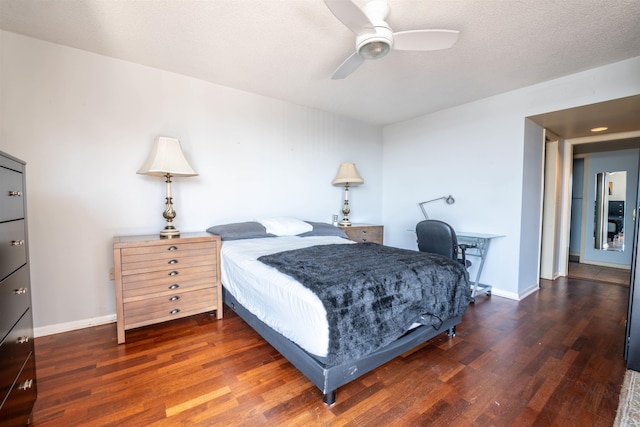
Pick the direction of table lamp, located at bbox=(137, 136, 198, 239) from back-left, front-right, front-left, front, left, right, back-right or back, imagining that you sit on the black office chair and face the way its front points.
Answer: back

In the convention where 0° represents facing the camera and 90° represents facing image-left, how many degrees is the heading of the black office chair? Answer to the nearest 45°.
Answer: approximately 225°

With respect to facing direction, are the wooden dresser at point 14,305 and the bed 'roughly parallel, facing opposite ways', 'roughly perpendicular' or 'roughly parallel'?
roughly perpendicular

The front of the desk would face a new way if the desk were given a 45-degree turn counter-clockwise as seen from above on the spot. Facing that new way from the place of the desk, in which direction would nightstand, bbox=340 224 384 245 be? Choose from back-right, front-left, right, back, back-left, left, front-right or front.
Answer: right

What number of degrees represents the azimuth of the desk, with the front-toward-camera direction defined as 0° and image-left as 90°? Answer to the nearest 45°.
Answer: approximately 45°

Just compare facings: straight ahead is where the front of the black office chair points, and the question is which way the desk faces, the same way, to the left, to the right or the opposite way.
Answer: the opposite way

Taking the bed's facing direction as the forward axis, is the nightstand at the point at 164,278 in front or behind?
behind

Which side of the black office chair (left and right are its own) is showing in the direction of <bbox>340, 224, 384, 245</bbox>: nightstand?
left

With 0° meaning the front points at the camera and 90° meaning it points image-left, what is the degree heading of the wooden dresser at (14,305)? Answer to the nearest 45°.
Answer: approximately 270°

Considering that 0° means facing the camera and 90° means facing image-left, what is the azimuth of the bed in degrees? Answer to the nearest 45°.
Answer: approximately 315°

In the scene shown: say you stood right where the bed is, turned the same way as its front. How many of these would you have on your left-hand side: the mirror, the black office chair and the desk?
3

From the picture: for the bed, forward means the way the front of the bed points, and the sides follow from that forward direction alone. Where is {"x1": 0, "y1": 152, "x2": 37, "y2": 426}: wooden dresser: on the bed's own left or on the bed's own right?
on the bed's own right

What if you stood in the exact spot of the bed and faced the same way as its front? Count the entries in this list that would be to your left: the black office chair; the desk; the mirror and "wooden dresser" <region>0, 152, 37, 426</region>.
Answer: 3

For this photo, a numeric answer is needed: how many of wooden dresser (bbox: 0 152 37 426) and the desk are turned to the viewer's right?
1
